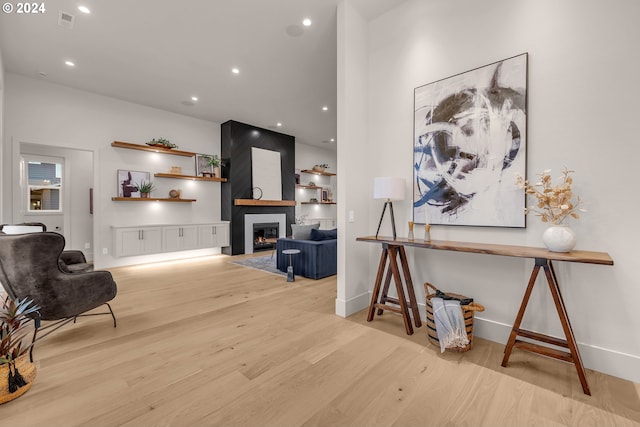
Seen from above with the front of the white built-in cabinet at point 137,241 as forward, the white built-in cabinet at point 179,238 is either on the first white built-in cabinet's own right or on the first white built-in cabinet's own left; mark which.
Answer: on the first white built-in cabinet's own left

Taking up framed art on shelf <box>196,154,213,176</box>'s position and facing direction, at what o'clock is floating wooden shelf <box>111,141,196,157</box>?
The floating wooden shelf is roughly at 2 o'clock from the framed art on shelf.

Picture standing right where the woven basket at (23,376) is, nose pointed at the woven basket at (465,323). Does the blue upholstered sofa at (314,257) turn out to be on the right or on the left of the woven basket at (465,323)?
left

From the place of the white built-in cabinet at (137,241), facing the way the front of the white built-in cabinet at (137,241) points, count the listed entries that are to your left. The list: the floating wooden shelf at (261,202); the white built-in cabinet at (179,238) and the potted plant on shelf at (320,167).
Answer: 3

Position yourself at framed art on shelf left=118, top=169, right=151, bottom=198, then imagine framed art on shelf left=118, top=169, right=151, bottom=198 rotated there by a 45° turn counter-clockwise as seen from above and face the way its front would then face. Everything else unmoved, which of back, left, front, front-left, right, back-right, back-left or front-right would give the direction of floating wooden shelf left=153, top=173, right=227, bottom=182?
front-left

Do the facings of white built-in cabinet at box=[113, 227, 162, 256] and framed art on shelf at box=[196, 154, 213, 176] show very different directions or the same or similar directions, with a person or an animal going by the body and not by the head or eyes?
same or similar directions

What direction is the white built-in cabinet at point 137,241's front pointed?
toward the camera

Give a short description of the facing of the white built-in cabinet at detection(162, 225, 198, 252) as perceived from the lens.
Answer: facing the viewer

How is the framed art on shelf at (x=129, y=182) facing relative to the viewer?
toward the camera

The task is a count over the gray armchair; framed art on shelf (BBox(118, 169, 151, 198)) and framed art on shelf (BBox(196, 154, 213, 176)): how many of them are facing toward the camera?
2

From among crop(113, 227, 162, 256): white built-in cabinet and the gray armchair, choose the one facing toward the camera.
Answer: the white built-in cabinet

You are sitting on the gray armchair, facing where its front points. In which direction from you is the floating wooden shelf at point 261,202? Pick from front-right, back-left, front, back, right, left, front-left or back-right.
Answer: front
